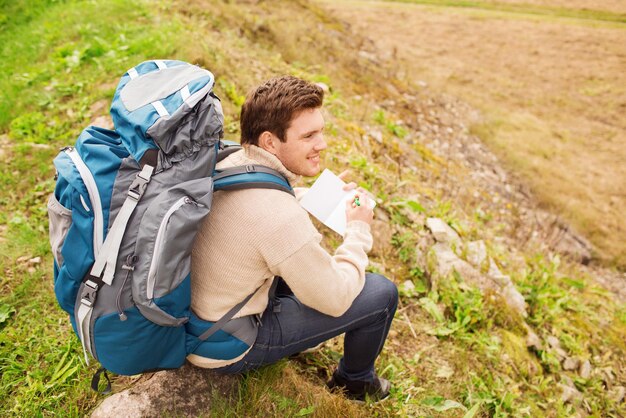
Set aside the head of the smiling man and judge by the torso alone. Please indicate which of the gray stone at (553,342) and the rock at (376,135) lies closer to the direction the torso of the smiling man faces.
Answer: the gray stone

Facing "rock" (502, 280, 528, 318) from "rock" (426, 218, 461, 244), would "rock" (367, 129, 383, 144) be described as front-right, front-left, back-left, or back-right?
back-left

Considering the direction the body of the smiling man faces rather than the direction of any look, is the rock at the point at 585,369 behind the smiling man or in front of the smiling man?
in front

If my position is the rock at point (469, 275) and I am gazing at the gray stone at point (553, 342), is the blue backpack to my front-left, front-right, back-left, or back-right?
back-right

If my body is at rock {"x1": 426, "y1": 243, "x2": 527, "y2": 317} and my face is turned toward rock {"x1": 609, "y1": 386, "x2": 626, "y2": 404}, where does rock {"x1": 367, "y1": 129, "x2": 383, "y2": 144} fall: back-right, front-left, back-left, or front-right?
back-left

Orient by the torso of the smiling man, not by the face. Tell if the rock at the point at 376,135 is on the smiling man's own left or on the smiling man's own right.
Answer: on the smiling man's own left

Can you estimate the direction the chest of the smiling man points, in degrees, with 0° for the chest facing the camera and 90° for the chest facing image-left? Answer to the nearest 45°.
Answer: approximately 270°

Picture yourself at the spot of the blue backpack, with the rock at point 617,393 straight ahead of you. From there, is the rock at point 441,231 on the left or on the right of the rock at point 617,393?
left

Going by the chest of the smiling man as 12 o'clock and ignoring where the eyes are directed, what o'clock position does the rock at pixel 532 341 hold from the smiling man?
The rock is roughly at 1 o'clock from the smiling man.

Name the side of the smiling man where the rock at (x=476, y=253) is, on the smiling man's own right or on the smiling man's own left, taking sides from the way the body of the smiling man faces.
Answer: on the smiling man's own left
